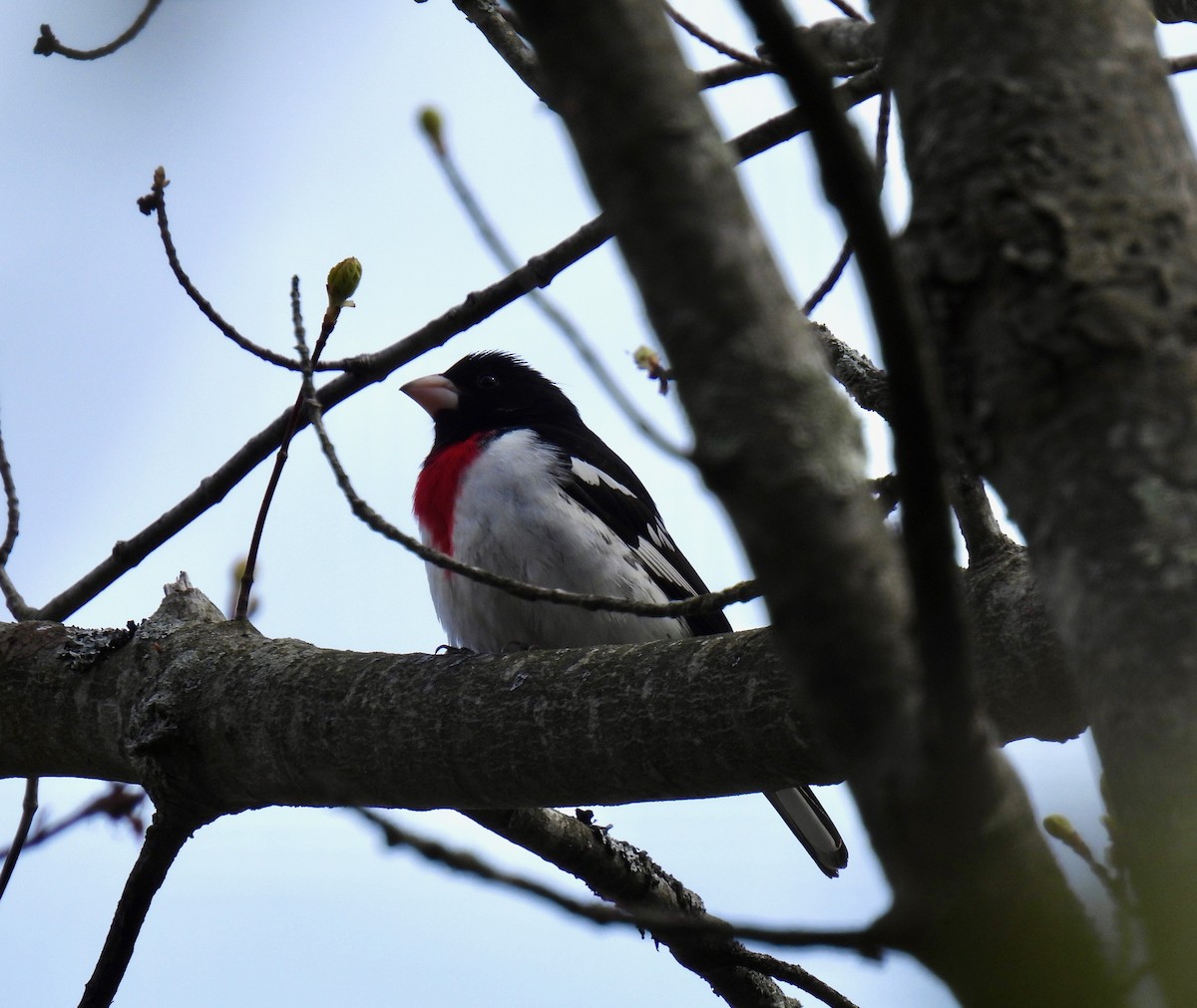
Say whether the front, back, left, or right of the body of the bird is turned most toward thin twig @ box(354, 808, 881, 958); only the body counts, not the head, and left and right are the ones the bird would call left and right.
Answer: left

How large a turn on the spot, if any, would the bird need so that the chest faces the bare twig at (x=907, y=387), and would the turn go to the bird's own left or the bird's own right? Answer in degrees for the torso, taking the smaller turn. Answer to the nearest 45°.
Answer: approximately 90° to the bird's own left

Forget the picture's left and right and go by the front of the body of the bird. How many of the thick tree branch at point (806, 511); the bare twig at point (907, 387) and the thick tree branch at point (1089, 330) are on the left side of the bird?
3

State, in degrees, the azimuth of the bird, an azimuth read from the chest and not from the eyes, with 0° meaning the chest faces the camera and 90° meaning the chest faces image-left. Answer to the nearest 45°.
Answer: approximately 90°

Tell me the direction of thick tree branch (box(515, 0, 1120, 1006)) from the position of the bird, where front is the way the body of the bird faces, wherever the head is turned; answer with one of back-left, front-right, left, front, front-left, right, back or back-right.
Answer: left

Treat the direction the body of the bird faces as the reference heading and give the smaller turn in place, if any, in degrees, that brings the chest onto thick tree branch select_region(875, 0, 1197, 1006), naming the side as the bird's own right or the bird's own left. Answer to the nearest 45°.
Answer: approximately 90° to the bird's own left
